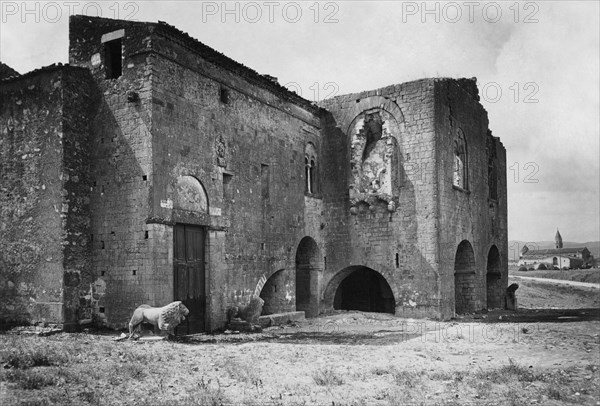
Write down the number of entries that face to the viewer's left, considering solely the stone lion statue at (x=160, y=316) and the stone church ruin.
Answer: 0

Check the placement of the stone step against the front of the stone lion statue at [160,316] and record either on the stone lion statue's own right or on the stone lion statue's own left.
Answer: on the stone lion statue's own left

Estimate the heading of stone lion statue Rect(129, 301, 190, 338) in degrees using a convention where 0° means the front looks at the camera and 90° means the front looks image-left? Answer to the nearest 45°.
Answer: approximately 270°
